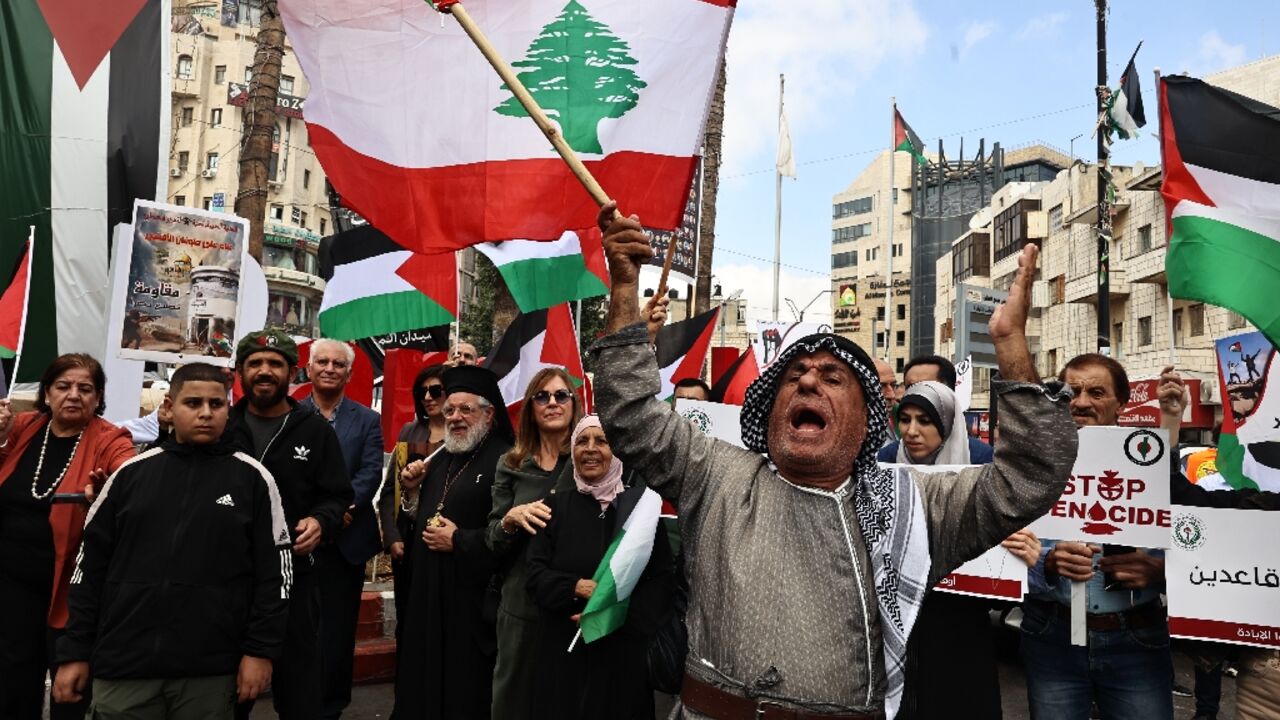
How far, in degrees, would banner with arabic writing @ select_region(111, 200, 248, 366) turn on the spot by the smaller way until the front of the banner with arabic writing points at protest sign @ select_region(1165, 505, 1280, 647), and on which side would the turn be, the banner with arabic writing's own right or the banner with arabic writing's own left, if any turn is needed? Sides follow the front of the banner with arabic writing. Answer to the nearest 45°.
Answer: approximately 45° to the banner with arabic writing's own left

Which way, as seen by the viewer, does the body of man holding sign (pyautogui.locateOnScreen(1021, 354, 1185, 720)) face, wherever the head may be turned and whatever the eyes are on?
toward the camera

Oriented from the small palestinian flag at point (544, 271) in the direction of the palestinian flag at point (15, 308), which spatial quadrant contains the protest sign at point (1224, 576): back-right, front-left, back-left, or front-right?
back-left

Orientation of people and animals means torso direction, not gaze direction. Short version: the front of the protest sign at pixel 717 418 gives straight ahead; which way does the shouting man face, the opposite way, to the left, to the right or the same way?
the same way

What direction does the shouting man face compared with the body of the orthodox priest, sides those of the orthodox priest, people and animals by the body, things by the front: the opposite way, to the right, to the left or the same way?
the same way

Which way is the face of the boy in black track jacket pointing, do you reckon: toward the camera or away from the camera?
toward the camera

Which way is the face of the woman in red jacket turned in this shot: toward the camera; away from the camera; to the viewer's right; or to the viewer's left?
toward the camera

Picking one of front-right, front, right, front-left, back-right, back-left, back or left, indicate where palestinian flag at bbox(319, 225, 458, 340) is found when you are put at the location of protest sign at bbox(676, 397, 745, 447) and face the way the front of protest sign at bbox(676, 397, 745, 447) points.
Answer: back-right

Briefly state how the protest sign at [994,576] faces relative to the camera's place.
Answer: facing the viewer

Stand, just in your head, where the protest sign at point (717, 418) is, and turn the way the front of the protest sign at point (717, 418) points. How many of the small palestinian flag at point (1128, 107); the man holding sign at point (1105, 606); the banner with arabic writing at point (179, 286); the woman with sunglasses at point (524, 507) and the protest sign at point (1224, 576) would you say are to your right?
2

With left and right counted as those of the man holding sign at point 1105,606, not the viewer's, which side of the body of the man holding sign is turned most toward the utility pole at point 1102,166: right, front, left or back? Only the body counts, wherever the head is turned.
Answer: back

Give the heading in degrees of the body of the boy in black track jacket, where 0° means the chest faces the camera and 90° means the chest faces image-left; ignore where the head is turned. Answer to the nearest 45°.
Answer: approximately 0°

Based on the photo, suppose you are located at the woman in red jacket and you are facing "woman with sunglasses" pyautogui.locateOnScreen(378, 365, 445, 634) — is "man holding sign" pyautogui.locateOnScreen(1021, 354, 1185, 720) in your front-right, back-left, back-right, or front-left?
front-right
